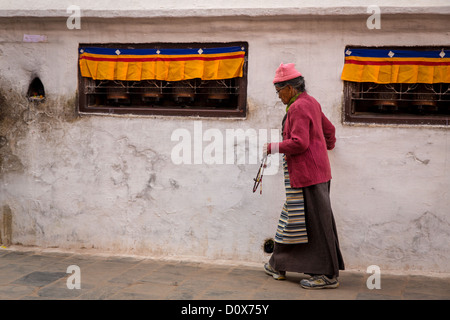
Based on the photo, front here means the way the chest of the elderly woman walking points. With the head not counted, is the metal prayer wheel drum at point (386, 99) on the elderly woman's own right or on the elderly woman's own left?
on the elderly woman's own right

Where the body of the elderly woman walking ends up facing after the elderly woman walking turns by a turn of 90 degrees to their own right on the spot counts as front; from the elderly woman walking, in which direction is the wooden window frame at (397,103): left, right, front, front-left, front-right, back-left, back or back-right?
front-right

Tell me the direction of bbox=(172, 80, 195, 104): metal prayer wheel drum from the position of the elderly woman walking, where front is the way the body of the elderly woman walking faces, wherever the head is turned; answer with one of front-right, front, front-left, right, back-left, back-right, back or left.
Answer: front-right

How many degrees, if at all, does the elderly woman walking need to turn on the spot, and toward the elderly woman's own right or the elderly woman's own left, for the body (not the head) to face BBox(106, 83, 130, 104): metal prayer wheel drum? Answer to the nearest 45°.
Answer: approximately 45° to the elderly woman's own right

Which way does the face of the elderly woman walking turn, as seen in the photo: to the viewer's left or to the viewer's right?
to the viewer's left

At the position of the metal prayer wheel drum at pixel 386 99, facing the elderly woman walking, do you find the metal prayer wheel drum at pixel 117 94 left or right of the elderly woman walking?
right

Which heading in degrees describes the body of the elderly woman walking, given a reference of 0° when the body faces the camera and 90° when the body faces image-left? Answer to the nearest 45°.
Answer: approximately 90°

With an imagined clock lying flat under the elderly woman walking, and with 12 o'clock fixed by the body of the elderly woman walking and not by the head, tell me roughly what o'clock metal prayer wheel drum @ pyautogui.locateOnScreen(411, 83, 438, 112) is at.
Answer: The metal prayer wheel drum is roughly at 5 o'clock from the elderly woman walking.

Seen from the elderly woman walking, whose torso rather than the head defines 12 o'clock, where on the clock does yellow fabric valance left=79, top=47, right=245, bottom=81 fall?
The yellow fabric valance is roughly at 1 o'clock from the elderly woman walking.

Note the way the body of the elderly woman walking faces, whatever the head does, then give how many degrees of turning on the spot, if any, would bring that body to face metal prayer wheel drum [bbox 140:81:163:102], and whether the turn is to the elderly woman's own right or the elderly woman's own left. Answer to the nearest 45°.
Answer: approximately 45° to the elderly woman's own right
